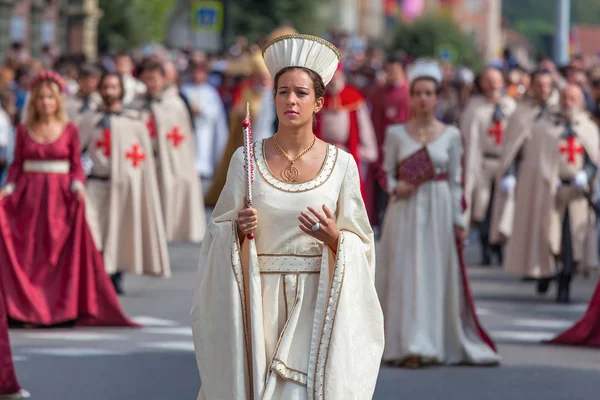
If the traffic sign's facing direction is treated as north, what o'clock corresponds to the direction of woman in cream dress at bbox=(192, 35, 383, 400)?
The woman in cream dress is roughly at 12 o'clock from the traffic sign.

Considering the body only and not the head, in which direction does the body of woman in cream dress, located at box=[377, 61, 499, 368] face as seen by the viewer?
toward the camera

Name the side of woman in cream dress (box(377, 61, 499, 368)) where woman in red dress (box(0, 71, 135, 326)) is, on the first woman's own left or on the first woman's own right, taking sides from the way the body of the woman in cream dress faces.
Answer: on the first woman's own right

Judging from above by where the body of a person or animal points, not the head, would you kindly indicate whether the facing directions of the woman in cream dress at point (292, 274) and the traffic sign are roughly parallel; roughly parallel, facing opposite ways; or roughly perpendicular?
roughly parallel

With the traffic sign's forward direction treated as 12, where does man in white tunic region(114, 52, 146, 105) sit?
The man in white tunic is roughly at 12 o'clock from the traffic sign.

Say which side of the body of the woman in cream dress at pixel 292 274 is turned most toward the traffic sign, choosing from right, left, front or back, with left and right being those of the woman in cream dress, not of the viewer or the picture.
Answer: back

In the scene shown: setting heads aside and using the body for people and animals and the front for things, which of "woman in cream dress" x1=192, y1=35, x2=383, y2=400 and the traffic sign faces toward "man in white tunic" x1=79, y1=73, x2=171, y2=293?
the traffic sign

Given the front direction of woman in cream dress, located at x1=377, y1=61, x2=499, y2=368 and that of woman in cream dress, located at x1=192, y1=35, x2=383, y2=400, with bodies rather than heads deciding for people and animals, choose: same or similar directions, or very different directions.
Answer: same or similar directions

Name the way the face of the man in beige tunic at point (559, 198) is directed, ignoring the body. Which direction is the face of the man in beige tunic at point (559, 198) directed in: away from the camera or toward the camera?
toward the camera

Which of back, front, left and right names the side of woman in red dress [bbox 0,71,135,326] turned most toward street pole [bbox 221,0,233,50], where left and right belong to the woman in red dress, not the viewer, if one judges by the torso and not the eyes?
back

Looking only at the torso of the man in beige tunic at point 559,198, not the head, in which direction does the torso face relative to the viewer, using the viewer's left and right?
facing the viewer

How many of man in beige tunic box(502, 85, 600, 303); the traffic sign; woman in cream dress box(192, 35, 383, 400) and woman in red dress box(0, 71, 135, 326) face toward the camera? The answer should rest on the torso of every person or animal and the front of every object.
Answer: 4

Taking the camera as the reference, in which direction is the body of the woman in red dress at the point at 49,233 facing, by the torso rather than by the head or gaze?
toward the camera
